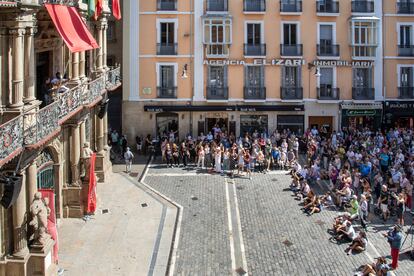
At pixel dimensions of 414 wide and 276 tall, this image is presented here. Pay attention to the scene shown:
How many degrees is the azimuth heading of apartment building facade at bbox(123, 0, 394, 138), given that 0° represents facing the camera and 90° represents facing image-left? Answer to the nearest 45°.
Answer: approximately 0°

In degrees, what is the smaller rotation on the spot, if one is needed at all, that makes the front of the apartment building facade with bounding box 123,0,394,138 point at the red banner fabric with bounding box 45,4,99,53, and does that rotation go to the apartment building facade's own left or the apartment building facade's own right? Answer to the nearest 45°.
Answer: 0° — it already faces it

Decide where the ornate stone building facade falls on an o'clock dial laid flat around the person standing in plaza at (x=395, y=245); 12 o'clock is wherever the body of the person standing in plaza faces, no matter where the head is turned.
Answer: The ornate stone building facade is roughly at 11 o'clock from the person standing in plaza.

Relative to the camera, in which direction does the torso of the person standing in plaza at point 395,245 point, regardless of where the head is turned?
to the viewer's left
